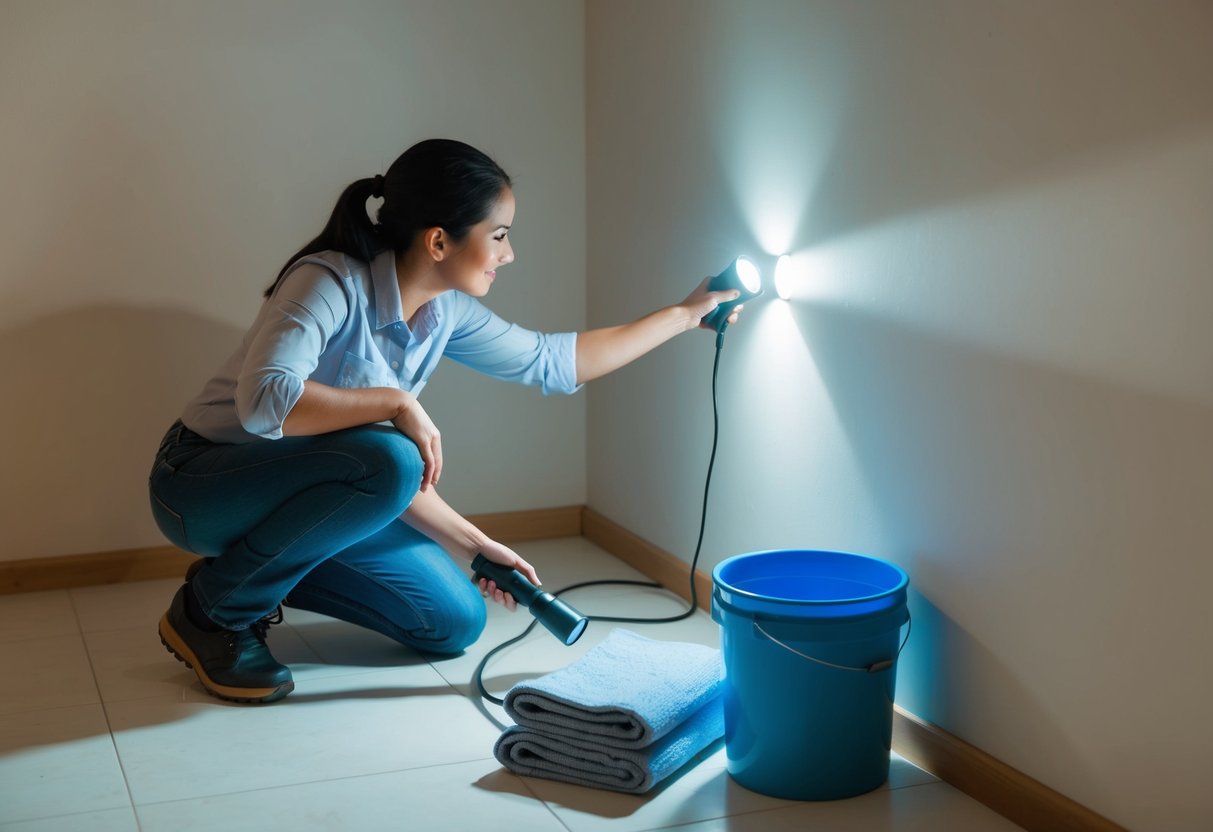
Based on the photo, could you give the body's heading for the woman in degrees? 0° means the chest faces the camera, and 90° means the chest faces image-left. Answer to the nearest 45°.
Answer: approximately 270°

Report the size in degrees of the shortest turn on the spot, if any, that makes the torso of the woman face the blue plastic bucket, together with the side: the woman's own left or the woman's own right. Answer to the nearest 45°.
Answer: approximately 45° to the woman's own right

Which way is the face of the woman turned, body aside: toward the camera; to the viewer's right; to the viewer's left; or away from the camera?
to the viewer's right

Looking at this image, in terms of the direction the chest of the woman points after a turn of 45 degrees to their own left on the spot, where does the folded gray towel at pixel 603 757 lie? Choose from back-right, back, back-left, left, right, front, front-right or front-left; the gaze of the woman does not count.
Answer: right
